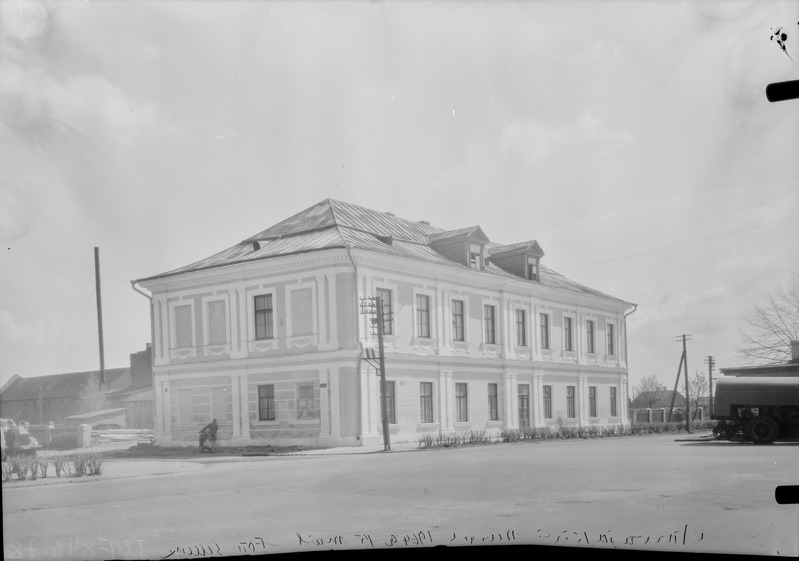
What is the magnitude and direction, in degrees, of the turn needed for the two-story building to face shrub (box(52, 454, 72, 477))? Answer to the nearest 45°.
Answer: approximately 90° to its right

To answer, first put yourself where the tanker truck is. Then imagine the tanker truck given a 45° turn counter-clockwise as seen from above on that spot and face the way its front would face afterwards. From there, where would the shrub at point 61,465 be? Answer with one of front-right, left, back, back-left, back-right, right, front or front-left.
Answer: back

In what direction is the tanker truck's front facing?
to the viewer's right

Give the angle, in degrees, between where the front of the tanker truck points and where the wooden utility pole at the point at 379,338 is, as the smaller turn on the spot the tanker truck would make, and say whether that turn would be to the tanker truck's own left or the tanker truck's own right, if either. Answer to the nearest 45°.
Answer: approximately 180°

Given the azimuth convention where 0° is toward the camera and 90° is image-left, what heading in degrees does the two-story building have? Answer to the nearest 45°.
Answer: approximately 315°

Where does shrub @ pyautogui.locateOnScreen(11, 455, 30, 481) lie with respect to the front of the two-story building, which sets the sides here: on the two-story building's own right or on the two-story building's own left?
on the two-story building's own right

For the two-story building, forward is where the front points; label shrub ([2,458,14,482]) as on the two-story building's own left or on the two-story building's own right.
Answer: on the two-story building's own right
